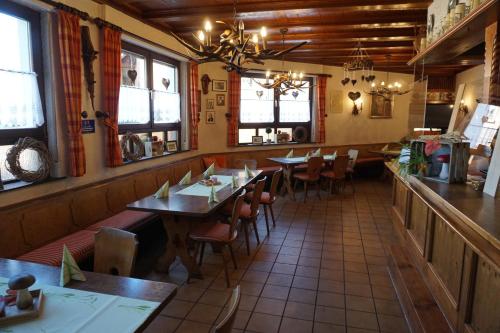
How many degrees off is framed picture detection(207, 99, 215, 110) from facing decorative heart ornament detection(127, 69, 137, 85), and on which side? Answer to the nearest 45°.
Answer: approximately 45° to its right

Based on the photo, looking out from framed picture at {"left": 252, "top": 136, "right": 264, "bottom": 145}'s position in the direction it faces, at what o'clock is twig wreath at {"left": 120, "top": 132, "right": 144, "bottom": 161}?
The twig wreath is roughly at 1 o'clock from the framed picture.

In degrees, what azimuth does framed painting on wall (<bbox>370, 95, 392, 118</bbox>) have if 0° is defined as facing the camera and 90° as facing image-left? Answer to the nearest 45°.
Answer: approximately 0°

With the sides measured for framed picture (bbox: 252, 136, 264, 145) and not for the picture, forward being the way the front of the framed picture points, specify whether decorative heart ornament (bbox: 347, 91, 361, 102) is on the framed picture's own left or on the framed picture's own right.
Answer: on the framed picture's own left
